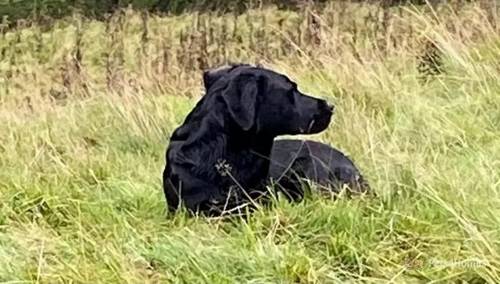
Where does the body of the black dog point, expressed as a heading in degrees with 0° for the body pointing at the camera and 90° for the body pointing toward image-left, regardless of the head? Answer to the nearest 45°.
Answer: approximately 90°
